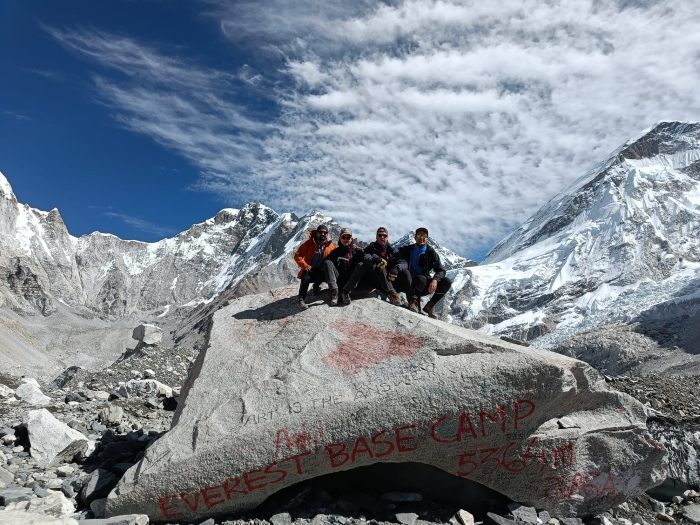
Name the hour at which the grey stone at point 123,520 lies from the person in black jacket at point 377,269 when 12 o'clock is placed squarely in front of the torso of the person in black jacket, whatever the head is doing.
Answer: The grey stone is roughly at 2 o'clock from the person in black jacket.

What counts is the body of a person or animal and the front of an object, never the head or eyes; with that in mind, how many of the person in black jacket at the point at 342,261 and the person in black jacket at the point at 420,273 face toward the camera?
2

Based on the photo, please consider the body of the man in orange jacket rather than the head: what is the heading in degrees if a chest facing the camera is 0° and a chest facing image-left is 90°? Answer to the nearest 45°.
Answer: approximately 0°

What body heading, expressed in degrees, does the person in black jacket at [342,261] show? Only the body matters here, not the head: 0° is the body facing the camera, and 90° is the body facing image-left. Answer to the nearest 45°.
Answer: approximately 0°

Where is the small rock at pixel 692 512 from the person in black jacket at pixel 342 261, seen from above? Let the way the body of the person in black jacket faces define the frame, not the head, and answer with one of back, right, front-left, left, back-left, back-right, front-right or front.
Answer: left

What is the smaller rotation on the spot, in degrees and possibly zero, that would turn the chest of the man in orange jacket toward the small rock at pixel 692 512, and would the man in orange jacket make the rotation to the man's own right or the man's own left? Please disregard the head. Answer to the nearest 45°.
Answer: approximately 90° to the man's own left

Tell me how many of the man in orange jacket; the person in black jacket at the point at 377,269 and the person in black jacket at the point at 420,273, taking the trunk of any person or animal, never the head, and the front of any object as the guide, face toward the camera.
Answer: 3

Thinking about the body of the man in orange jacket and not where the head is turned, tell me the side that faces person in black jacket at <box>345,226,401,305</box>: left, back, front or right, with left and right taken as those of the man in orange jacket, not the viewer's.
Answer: left

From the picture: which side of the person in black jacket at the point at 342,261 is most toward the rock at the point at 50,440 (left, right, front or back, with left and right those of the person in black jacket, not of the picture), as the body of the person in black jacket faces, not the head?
right

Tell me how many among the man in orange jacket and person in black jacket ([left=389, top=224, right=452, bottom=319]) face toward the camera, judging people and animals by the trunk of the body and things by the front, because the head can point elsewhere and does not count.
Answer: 2
